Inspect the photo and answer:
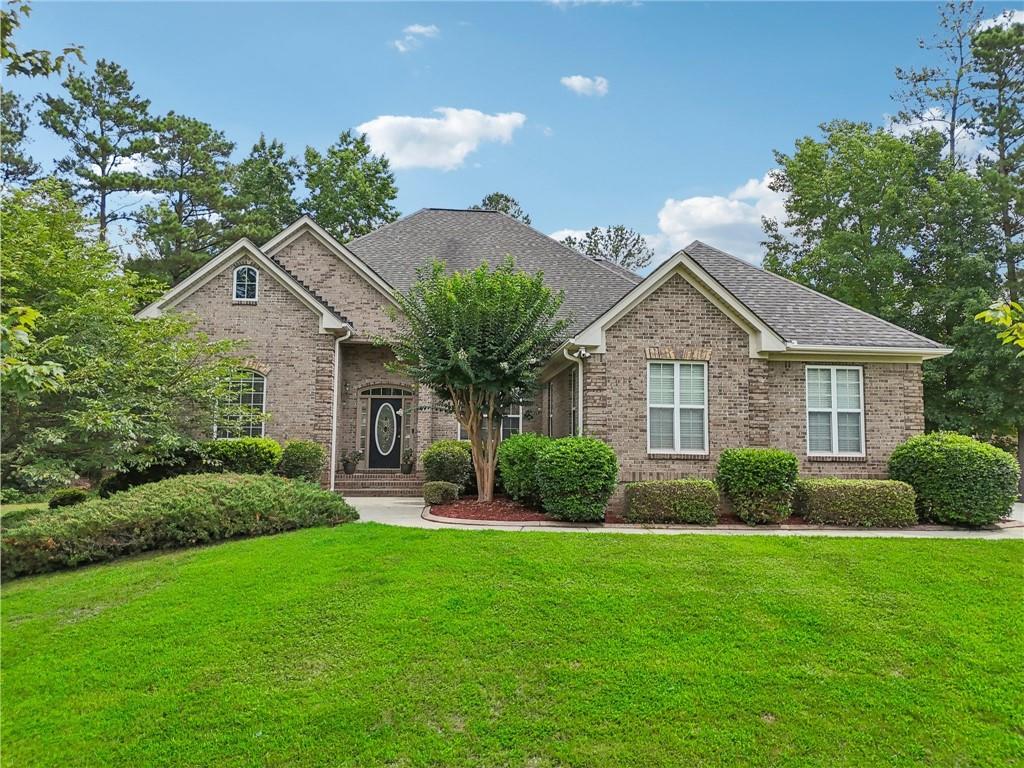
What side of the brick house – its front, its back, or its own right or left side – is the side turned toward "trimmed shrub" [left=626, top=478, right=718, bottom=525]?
front

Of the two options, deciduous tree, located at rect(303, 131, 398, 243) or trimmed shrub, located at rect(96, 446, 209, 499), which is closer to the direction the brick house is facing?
the trimmed shrub

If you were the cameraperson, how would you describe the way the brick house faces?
facing the viewer

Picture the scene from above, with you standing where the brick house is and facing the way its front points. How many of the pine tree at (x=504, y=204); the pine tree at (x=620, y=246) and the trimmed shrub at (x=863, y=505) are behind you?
2

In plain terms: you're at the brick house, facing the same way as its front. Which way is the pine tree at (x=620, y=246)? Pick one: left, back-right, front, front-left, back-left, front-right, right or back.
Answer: back

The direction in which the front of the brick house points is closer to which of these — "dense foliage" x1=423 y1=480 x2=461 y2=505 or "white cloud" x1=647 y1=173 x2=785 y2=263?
the dense foliage

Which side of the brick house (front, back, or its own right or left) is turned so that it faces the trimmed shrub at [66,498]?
right

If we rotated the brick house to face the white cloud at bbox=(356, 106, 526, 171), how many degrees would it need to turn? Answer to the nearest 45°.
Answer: approximately 135° to its right

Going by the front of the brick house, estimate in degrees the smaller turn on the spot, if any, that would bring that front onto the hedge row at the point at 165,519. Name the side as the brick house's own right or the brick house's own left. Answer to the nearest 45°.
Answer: approximately 45° to the brick house's own right
